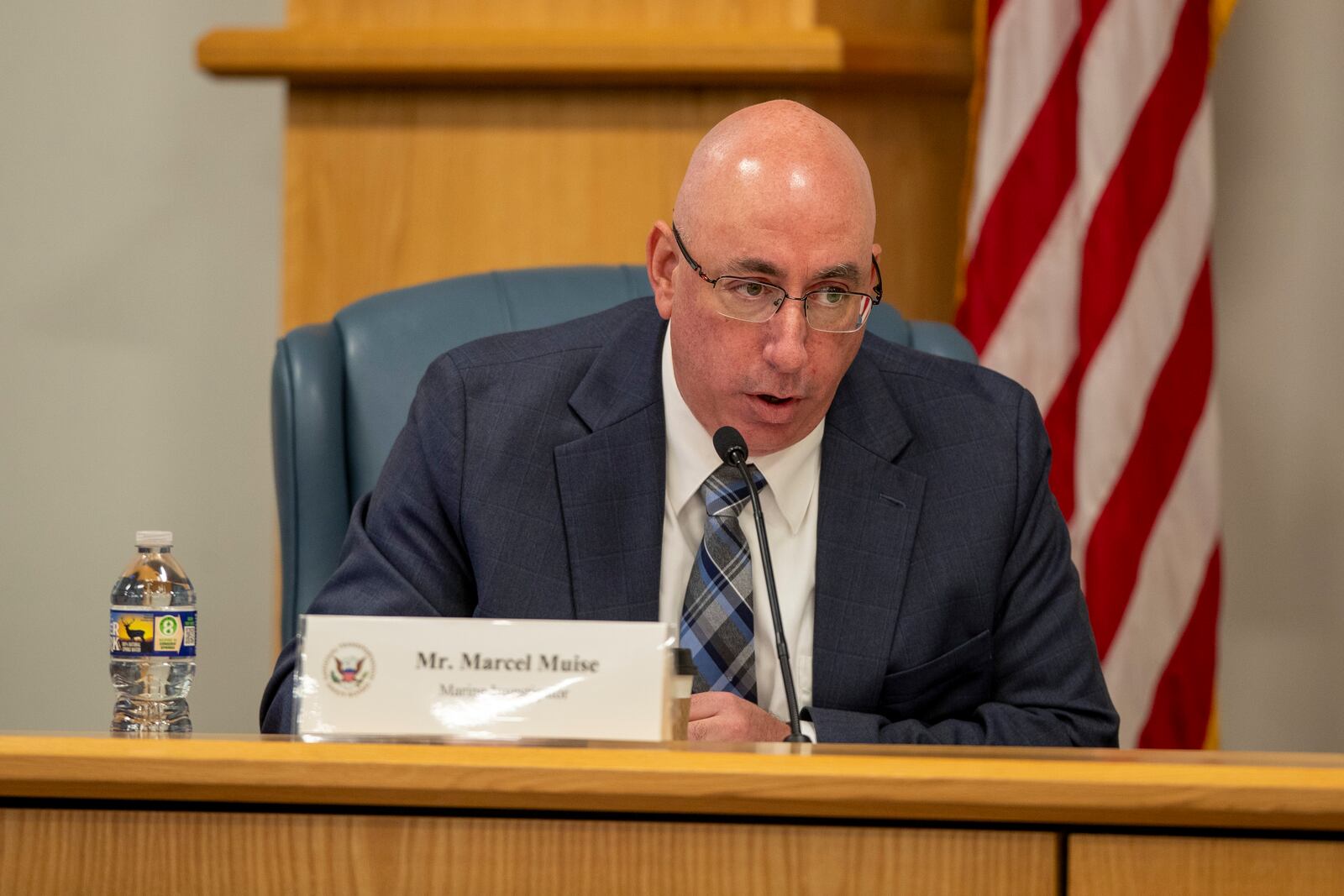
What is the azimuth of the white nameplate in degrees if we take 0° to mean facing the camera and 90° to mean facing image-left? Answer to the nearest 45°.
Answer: approximately 0°

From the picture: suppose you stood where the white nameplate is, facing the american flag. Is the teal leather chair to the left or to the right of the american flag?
left

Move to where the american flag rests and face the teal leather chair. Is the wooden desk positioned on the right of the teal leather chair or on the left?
left
